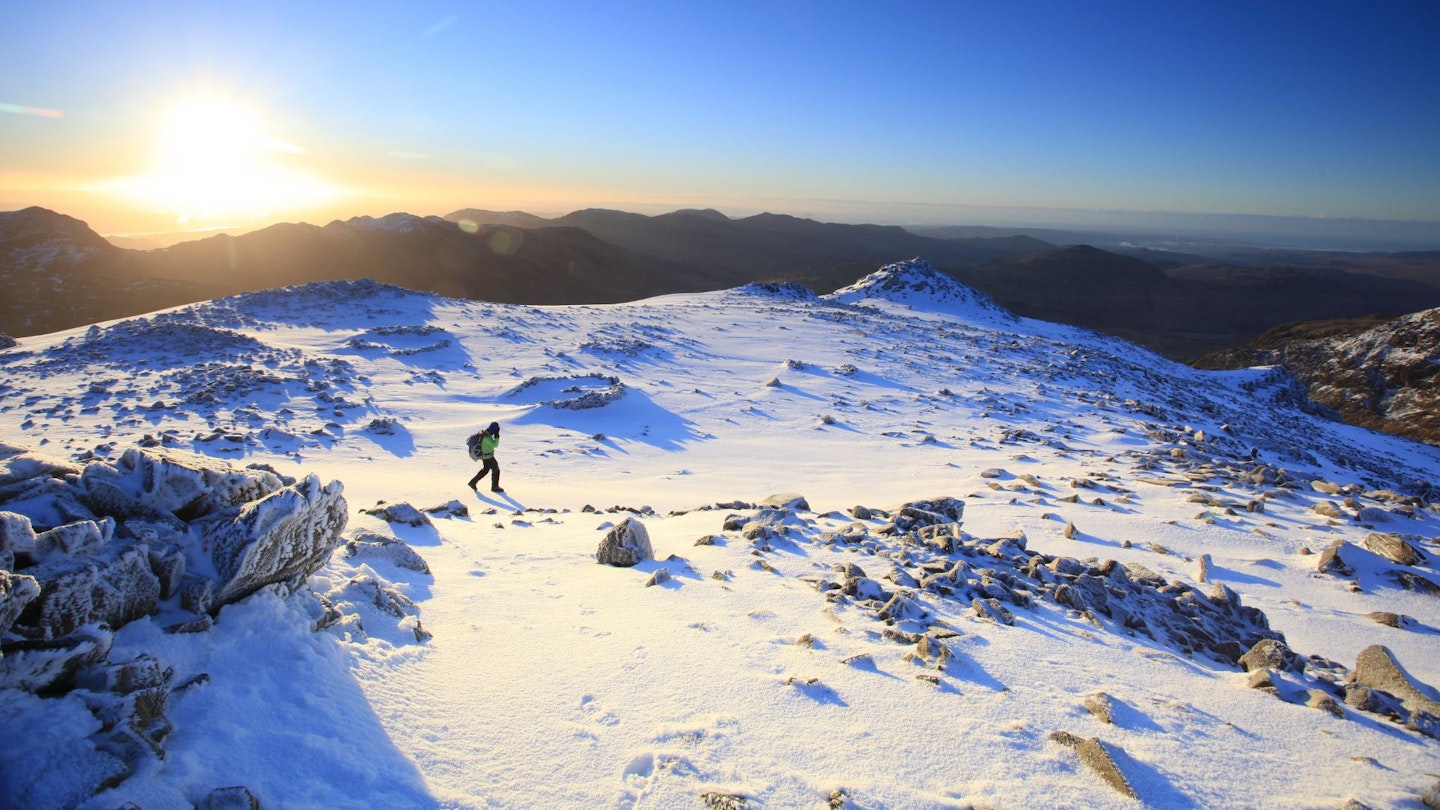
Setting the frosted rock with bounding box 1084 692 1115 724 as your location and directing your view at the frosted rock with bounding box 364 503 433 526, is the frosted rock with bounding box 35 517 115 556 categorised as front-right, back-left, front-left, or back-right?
front-left

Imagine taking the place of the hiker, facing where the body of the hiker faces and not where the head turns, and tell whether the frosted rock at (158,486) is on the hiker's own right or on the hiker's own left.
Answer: on the hiker's own right

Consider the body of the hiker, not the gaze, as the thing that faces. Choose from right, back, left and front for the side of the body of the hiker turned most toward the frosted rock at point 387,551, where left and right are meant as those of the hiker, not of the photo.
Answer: right

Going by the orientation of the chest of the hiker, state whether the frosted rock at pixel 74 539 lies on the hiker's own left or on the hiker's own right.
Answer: on the hiker's own right

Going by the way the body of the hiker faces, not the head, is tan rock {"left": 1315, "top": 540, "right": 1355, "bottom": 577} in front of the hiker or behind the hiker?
in front

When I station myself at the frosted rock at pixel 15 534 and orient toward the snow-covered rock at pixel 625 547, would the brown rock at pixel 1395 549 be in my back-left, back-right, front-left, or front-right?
front-right

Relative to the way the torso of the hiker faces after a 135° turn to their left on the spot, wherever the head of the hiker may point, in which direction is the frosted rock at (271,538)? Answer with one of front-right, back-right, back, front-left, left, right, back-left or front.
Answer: back-left

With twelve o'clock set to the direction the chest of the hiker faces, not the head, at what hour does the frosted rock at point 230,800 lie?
The frosted rock is roughly at 3 o'clock from the hiker.

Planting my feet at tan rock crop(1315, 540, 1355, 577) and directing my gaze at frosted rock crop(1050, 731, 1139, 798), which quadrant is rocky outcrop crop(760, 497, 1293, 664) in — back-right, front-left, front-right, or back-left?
front-right

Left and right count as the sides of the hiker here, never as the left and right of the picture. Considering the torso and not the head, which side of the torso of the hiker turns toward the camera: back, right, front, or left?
right

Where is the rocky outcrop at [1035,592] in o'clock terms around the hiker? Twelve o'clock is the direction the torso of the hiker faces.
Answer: The rocky outcrop is roughly at 2 o'clock from the hiker.
